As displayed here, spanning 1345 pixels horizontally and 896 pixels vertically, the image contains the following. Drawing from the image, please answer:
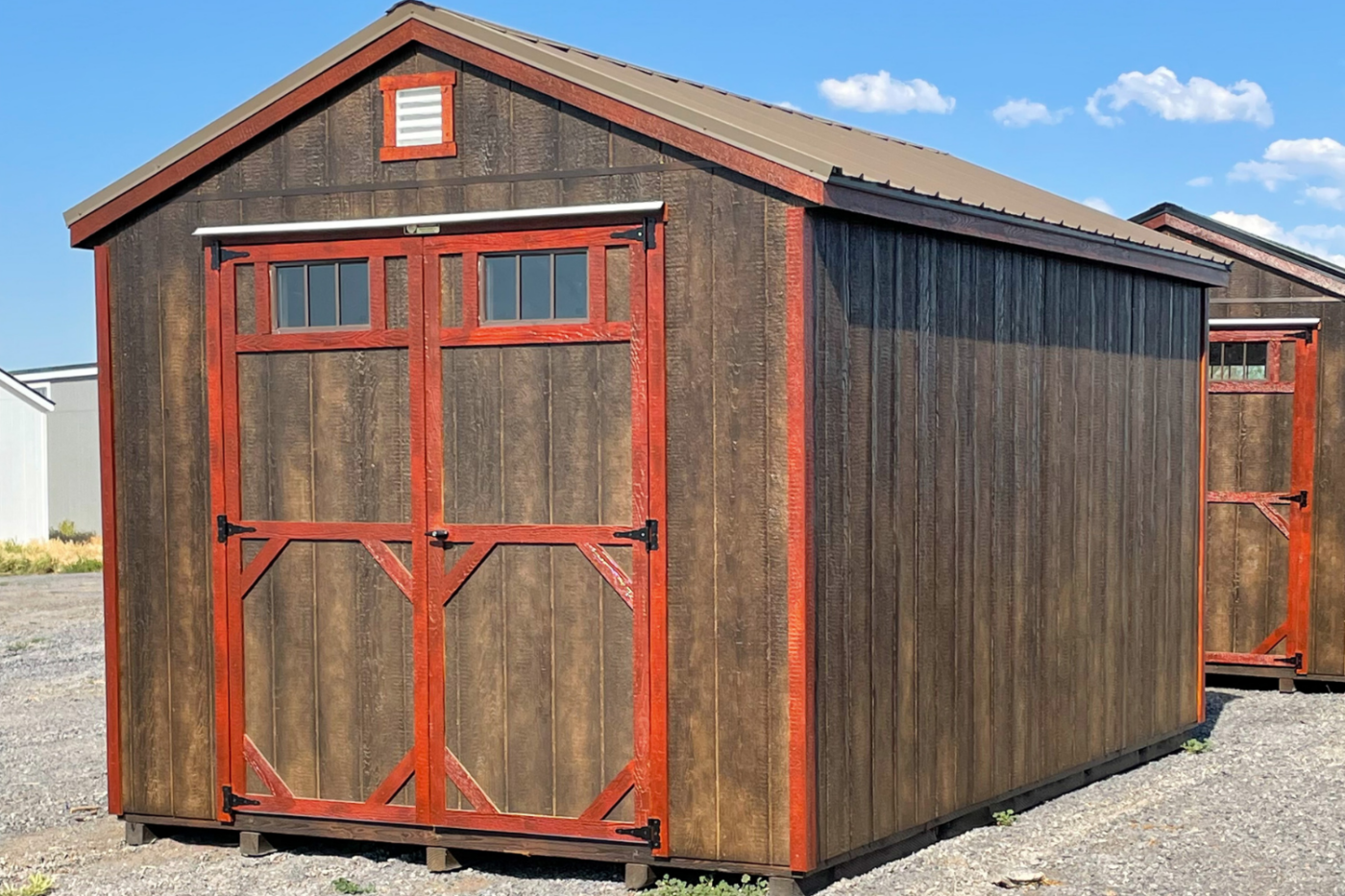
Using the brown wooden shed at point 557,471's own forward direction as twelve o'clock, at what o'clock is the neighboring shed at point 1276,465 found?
The neighboring shed is roughly at 6 o'clock from the brown wooden shed.

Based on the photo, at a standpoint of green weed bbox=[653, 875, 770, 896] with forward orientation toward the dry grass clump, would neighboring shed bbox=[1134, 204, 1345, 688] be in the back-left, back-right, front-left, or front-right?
front-right

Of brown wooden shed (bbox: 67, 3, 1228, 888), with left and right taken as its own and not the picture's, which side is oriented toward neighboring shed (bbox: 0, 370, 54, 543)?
right

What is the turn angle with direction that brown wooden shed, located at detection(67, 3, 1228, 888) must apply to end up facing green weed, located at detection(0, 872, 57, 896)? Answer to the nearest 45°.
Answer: approximately 45° to its right

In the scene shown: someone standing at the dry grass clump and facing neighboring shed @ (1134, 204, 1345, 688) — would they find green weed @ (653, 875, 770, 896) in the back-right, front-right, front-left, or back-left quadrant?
front-right

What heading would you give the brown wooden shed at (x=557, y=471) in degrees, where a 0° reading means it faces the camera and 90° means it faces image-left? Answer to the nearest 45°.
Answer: approximately 45°

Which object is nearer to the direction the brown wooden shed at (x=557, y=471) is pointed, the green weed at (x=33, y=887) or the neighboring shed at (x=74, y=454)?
the green weed

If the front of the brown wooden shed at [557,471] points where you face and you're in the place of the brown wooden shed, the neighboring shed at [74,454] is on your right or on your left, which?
on your right
